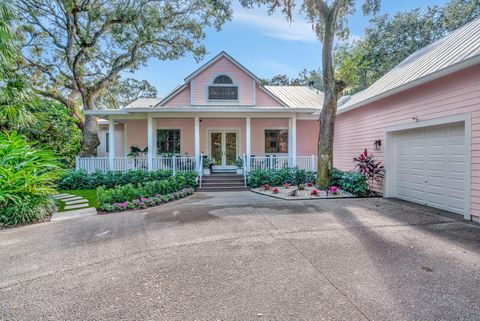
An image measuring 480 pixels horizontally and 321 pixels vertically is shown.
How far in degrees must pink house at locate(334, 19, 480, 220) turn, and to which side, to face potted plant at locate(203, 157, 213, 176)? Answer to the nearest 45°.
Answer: approximately 45° to its right

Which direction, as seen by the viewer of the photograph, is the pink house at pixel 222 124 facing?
facing the viewer

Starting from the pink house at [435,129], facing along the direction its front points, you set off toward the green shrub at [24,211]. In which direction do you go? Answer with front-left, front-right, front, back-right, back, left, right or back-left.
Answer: front

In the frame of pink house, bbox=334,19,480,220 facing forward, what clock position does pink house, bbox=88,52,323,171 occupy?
pink house, bbox=88,52,323,171 is roughly at 2 o'clock from pink house, bbox=334,19,480,220.

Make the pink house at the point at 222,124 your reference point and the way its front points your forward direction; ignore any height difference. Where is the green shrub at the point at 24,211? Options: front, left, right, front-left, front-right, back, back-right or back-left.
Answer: front-right

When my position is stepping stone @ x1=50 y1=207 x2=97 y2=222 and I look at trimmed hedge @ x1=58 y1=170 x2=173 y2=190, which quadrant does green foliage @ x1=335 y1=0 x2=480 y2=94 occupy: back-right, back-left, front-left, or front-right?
front-right

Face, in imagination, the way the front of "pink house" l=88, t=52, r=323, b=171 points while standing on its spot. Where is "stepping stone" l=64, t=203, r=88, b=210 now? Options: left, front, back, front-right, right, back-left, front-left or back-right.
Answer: front-right

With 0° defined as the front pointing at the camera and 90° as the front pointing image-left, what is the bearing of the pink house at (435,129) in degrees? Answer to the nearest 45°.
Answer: approximately 45°

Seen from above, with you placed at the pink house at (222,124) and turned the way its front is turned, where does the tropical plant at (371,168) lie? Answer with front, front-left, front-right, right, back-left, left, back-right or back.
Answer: front-left

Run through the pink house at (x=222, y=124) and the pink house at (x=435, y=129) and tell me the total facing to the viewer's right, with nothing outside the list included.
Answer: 0

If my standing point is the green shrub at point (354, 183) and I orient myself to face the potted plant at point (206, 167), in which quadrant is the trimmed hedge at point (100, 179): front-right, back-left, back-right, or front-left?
front-left

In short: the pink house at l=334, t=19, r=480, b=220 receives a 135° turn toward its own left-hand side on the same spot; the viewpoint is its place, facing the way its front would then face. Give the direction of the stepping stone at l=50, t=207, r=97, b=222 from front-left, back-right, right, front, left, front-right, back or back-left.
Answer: back-right
